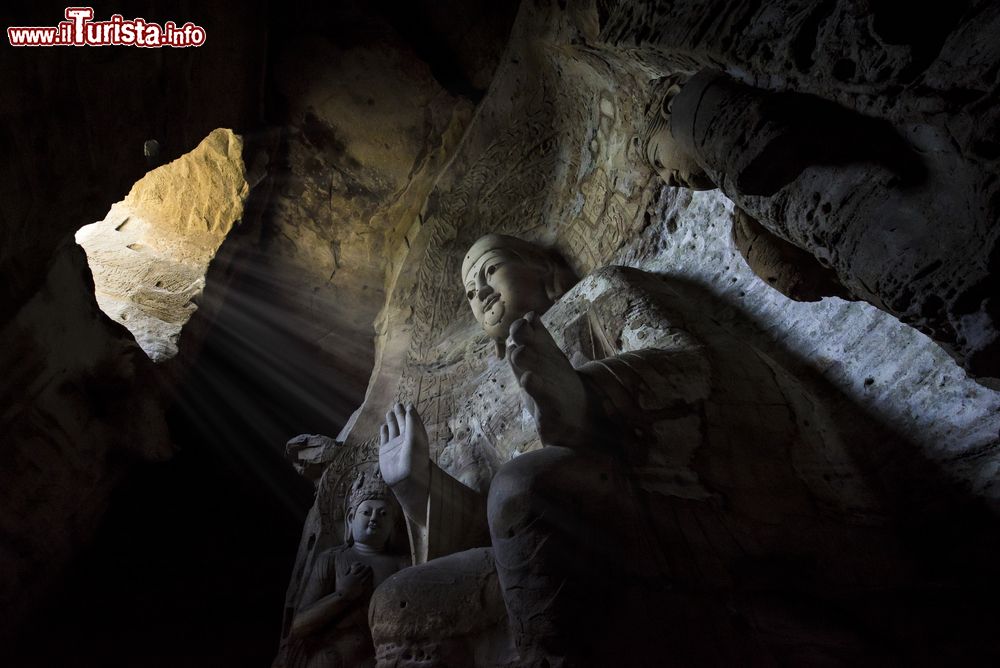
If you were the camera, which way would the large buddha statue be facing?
facing the viewer and to the left of the viewer

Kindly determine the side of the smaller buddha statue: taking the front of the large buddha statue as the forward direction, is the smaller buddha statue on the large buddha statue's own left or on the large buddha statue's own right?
on the large buddha statue's own right
